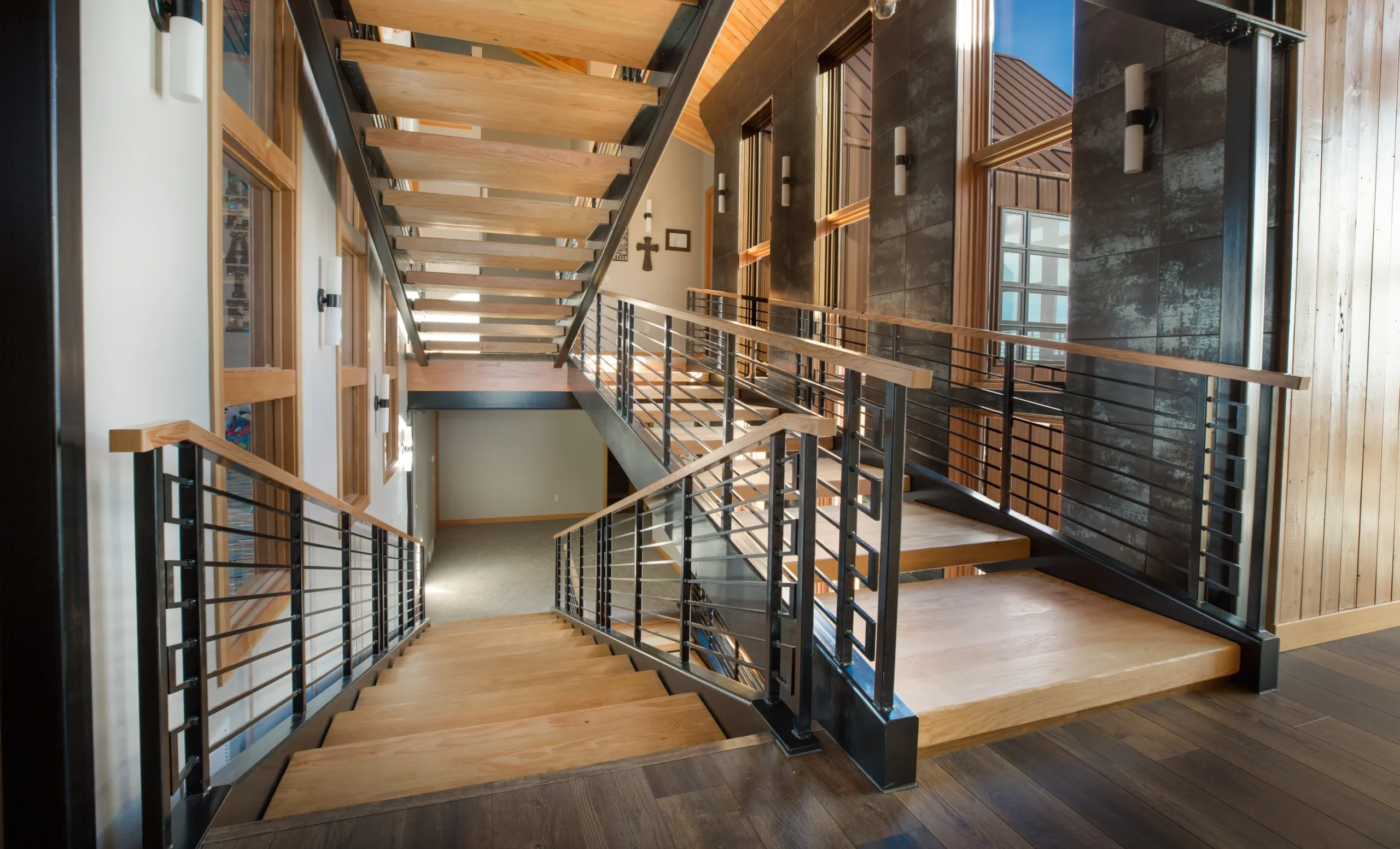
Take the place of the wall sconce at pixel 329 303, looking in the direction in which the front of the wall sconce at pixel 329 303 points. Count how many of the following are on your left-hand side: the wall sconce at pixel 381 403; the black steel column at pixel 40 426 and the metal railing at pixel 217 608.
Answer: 1

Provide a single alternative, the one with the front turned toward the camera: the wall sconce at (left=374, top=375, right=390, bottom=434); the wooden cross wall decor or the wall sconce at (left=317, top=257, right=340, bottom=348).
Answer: the wooden cross wall decor

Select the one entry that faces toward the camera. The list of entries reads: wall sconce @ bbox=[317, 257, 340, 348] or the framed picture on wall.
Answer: the framed picture on wall

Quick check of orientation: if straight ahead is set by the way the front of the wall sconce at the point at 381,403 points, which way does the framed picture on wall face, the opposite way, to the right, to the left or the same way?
to the right

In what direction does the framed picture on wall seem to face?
toward the camera

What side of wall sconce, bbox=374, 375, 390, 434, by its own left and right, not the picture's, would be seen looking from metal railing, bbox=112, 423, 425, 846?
right

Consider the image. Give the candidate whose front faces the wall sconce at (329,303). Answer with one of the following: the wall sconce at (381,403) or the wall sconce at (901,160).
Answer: the wall sconce at (901,160)

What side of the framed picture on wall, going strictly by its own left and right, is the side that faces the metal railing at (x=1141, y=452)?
front

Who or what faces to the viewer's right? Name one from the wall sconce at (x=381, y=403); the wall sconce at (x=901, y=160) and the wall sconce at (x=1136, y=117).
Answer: the wall sconce at (x=381, y=403)

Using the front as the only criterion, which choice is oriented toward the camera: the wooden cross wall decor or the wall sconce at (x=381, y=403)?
the wooden cross wall decor

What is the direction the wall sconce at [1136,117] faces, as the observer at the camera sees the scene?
facing the viewer and to the left of the viewer

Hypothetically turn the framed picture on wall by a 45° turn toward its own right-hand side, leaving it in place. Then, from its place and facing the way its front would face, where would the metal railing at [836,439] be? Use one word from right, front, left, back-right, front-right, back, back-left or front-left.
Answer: front-left

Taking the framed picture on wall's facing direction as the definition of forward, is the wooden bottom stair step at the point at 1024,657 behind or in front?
in front

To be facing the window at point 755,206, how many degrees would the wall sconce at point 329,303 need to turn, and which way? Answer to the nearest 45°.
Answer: approximately 45° to its left

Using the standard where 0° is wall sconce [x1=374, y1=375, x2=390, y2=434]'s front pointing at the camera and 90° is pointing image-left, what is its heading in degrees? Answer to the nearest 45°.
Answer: approximately 270°

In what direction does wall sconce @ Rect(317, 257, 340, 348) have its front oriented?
to the viewer's right

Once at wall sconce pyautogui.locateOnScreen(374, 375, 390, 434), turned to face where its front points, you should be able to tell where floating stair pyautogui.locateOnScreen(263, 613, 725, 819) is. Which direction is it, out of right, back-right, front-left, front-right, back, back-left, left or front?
right

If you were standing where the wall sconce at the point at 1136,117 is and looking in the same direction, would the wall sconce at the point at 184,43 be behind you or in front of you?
in front

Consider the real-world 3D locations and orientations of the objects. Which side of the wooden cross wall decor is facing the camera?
front
